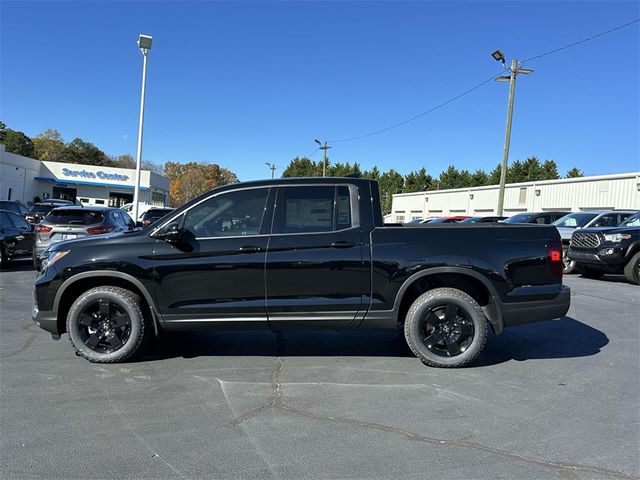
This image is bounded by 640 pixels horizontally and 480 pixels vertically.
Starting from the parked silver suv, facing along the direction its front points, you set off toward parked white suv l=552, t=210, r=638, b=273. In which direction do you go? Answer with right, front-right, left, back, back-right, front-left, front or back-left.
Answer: front-right

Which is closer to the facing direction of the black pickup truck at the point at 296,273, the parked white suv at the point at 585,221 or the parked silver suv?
the parked silver suv

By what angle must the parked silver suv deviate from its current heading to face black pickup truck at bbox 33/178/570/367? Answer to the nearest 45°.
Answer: approximately 135° to its right

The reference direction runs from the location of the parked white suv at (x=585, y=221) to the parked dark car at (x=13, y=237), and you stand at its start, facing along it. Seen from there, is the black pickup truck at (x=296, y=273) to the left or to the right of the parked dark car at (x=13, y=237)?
left

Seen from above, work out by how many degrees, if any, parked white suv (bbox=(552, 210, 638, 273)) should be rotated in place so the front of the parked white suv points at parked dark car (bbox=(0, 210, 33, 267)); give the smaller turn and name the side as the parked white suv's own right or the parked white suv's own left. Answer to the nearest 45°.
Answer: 0° — it already faces it

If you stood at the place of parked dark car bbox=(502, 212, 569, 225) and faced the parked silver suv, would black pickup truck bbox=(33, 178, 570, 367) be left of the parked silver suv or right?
left

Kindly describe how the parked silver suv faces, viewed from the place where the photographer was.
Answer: facing away from the viewer and to the right of the viewer

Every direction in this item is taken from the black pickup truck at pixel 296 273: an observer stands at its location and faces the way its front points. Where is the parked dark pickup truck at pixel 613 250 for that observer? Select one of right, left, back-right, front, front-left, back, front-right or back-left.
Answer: back-right

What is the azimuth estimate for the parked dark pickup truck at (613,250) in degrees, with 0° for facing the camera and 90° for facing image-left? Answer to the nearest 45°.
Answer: approximately 45°

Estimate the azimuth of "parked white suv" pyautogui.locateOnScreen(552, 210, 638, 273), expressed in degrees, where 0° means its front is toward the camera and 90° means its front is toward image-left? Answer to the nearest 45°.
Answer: approximately 45°

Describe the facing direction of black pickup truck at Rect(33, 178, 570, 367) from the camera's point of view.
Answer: facing to the left of the viewer
